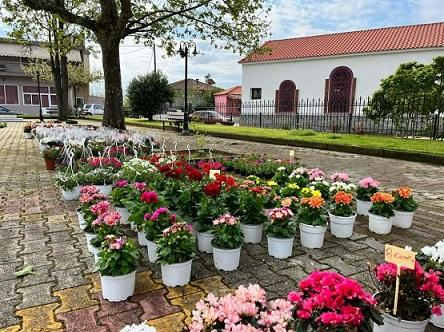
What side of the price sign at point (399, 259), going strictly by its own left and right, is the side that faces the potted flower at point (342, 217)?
back

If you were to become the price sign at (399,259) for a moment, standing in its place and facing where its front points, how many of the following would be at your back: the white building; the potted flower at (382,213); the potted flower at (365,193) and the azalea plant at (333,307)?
3

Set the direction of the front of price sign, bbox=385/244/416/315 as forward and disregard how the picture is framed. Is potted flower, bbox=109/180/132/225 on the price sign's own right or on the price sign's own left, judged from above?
on the price sign's own right

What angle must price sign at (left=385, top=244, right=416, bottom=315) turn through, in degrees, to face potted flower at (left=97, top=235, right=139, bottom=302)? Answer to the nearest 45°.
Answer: approximately 90° to its right

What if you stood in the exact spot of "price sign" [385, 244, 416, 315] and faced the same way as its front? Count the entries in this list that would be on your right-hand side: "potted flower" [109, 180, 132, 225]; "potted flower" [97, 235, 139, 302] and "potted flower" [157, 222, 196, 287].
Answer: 3

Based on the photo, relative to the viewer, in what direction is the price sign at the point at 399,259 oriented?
toward the camera

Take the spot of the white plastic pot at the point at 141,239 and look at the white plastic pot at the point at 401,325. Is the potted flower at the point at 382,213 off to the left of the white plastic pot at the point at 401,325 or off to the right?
left

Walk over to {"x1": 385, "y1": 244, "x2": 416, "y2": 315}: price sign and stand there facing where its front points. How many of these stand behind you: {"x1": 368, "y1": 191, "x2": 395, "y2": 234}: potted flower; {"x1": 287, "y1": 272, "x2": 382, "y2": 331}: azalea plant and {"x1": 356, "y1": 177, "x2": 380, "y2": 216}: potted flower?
2
